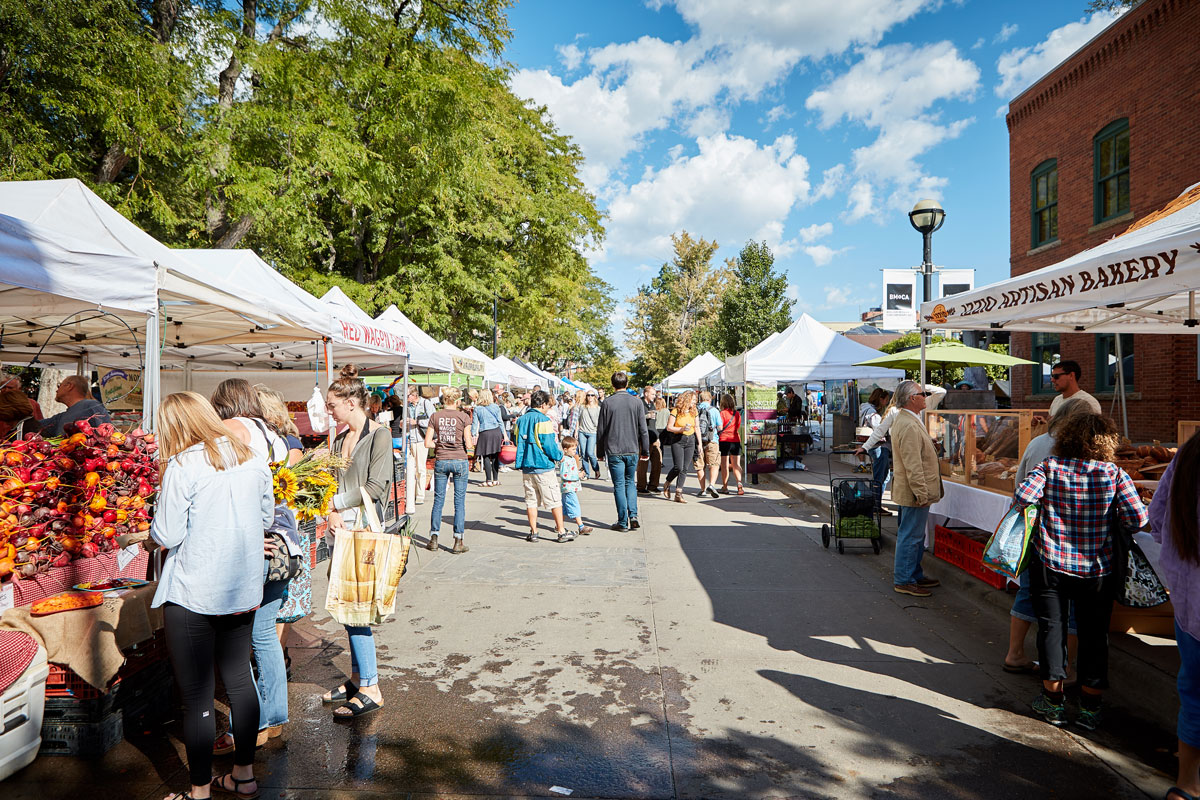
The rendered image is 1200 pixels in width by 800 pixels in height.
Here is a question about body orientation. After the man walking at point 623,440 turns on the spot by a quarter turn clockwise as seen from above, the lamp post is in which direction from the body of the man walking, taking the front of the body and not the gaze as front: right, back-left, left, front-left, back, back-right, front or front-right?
front

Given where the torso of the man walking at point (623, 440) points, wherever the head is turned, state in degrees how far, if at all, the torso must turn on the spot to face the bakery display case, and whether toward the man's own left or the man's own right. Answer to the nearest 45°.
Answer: approximately 135° to the man's own right

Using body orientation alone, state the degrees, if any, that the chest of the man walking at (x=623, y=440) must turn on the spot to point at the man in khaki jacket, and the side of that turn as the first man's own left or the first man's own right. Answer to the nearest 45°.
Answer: approximately 135° to the first man's own right

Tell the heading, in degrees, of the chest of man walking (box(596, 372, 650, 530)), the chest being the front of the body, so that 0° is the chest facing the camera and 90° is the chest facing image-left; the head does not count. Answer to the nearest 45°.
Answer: approximately 180°

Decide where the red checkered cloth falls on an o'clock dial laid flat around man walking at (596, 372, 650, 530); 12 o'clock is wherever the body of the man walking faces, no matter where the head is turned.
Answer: The red checkered cloth is roughly at 7 o'clock from the man walking.

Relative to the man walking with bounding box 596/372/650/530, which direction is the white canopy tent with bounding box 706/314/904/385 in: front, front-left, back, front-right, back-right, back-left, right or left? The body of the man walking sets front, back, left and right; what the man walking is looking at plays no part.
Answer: front-right

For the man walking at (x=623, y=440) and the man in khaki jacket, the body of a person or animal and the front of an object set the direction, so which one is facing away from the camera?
the man walking

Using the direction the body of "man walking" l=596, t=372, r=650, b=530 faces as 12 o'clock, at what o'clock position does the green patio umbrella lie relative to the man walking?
The green patio umbrella is roughly at 2 o'clock from the man walking.

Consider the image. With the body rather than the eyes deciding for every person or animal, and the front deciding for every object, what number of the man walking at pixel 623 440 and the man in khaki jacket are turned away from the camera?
1

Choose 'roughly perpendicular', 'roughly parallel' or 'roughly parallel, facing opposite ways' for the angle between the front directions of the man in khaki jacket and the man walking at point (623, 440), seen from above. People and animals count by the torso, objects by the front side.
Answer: roughly perpendicular
